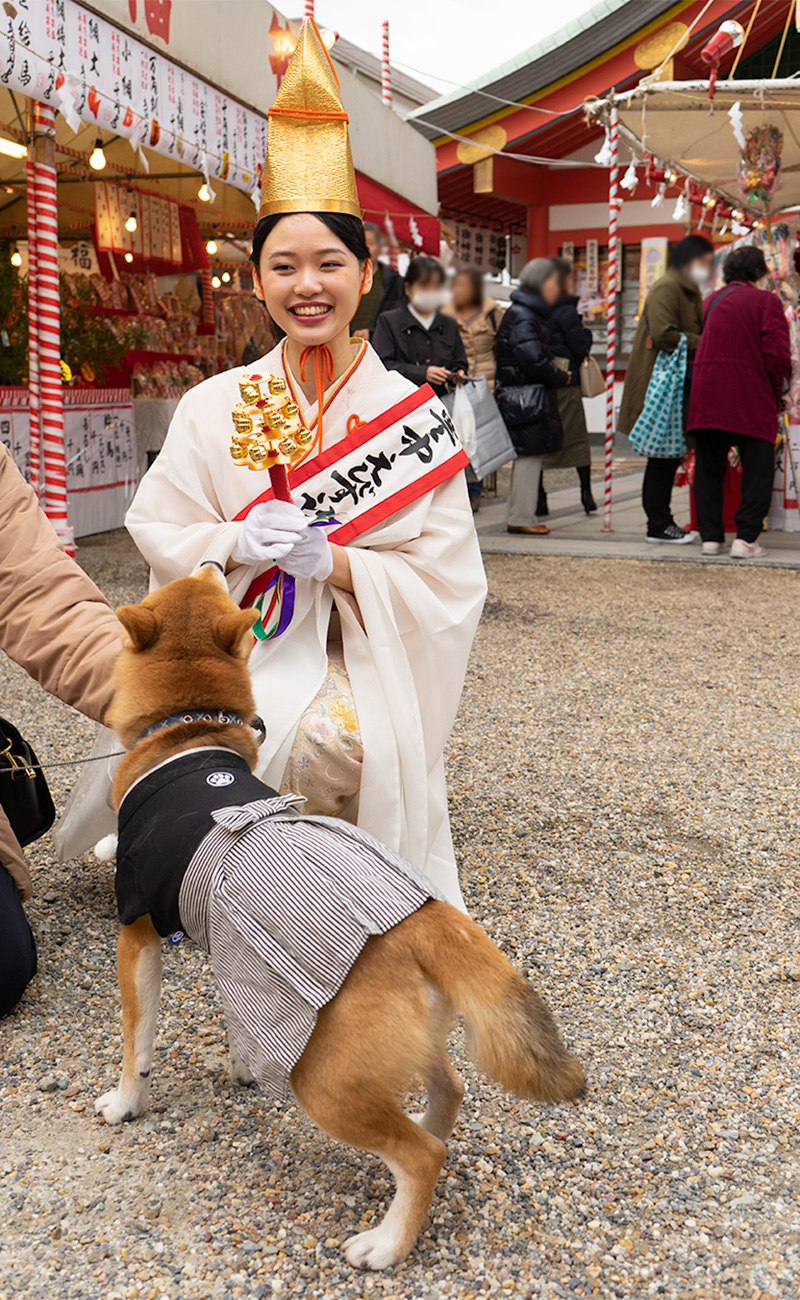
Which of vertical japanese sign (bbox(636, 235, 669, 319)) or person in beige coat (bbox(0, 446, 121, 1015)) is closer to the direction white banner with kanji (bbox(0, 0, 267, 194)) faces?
the person in beige coat

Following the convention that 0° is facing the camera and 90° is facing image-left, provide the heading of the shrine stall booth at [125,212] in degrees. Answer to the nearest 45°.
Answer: approximately 315°

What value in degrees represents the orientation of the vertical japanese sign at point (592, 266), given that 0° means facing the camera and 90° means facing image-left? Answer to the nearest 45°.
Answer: approximately 0°

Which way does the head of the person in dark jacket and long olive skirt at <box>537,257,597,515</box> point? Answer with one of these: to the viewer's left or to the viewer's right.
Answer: to the viewer's left

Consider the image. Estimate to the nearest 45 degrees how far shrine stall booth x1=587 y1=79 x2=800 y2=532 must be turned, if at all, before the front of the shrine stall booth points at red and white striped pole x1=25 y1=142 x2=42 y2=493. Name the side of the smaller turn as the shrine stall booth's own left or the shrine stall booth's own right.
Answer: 0° — it already faces it

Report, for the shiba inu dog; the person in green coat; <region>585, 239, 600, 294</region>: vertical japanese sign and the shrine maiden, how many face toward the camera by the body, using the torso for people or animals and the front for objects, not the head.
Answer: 2

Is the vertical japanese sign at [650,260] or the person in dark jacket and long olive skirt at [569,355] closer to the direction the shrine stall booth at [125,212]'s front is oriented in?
the person in dark jacket and long olive skirt

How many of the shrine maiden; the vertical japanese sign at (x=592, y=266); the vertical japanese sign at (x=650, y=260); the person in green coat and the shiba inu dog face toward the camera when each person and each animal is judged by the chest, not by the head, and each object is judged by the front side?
3

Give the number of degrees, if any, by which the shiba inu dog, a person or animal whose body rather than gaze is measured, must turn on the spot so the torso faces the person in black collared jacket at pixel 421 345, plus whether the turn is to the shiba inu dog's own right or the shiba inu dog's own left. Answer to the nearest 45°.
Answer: approximately 45° to the shiba inu dog's own right

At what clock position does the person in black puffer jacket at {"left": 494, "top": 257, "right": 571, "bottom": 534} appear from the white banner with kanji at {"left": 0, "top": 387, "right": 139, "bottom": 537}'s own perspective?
The person in black puffer jacket is roughly at 11 o'clock from the white banner with kanji.

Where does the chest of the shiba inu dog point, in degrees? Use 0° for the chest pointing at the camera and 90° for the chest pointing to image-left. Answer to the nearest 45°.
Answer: approximately 135°
